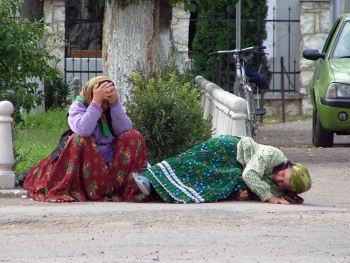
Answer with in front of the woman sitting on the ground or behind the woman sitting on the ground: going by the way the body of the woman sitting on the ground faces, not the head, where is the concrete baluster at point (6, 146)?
behind

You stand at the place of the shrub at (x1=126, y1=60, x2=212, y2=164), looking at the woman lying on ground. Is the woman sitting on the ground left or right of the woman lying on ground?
right

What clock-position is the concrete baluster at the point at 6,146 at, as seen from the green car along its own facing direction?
The concrete baluster is roughly at 1 o'clock from the green car.

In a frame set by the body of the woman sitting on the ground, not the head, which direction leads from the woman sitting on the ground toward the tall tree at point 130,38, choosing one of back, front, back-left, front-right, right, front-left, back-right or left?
back-left

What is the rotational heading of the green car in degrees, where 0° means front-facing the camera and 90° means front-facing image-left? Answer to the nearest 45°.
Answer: approximately 0°

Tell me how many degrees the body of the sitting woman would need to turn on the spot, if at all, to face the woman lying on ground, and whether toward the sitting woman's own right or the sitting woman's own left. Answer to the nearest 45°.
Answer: approximately 45° to the sitting woman's own left
